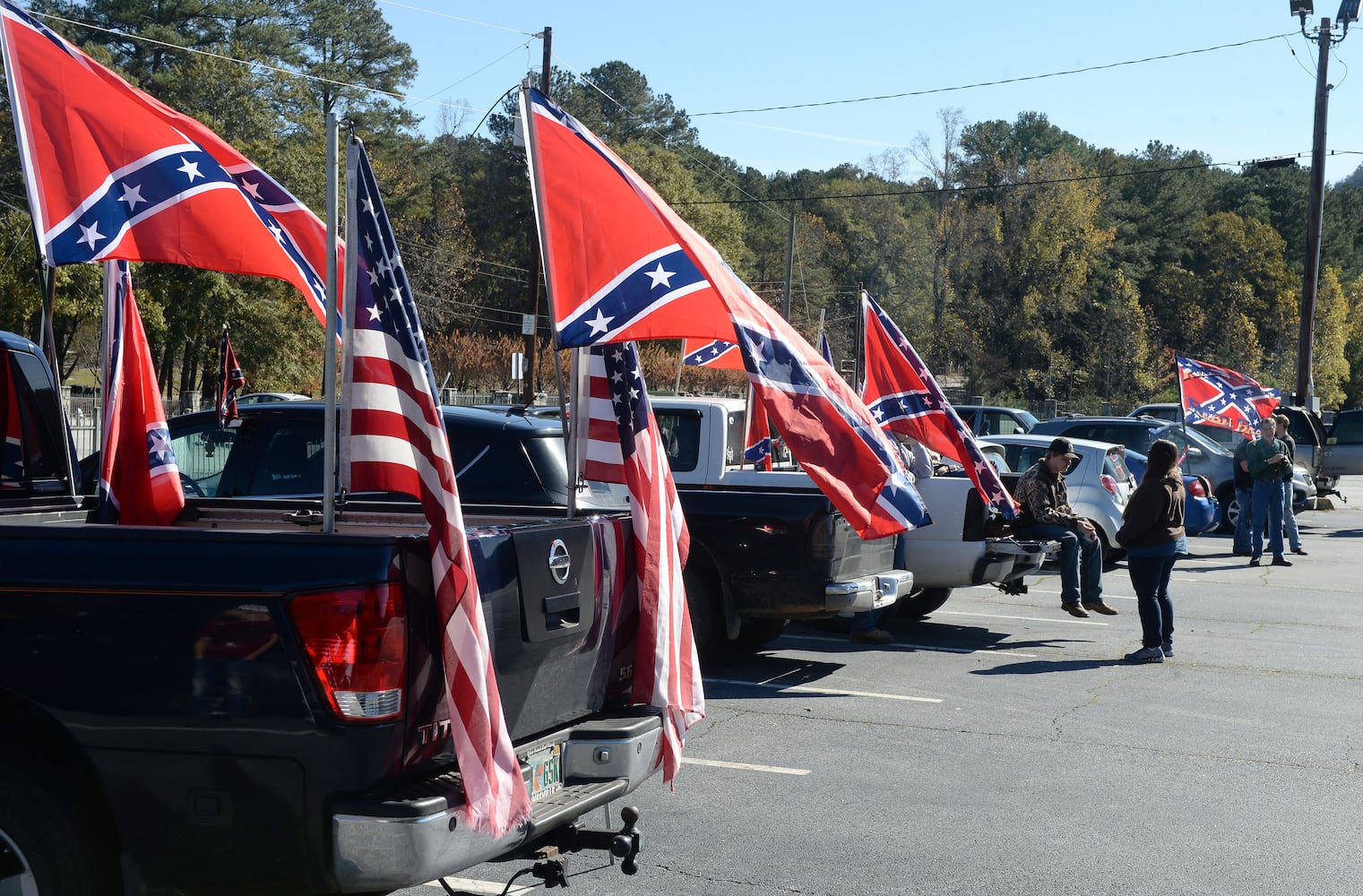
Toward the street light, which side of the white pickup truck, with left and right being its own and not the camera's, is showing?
right

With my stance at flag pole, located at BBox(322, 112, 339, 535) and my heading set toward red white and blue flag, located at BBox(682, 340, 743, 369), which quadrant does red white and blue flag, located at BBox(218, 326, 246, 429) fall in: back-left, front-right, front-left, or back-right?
front-left

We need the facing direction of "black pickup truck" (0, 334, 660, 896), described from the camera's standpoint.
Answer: facing away from the viewer and to the left of the viewer

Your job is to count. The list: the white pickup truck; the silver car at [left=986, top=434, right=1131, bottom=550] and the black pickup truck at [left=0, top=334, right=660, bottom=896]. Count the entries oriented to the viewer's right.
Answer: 0

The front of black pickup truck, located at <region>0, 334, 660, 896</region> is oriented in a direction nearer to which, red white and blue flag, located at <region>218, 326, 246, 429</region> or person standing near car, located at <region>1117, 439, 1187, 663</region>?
the red white and blue flag

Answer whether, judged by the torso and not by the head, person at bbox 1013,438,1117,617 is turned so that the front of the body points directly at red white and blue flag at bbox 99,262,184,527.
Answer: no

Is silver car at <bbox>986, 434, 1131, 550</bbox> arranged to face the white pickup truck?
no

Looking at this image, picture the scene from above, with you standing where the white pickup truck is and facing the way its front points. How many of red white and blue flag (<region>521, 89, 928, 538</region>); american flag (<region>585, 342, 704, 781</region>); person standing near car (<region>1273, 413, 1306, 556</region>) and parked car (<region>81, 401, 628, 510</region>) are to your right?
1

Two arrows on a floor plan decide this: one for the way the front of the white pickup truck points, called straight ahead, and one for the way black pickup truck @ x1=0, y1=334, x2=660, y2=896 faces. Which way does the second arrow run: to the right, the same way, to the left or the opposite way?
the same way

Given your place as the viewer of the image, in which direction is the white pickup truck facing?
facing away from the viewer and to the left of the viewer

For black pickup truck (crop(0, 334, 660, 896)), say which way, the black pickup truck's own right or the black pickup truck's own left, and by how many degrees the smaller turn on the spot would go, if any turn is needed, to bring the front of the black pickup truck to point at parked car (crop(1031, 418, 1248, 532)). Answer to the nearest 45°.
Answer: approximately 90° to the black pickup truck's own right

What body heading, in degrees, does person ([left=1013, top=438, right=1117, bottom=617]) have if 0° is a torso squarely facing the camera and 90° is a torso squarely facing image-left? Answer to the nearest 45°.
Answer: approximately 315°

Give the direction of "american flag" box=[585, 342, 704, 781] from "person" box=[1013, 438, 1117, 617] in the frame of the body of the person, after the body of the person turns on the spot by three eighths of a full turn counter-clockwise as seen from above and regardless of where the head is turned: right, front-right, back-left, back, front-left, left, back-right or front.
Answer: back

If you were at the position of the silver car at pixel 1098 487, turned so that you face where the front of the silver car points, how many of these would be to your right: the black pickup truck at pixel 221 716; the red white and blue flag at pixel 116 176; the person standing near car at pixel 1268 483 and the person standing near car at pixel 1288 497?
2

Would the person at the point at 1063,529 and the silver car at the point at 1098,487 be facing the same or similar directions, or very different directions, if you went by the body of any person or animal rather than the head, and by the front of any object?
very different directions

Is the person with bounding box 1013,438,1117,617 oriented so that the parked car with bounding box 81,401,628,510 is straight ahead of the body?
no

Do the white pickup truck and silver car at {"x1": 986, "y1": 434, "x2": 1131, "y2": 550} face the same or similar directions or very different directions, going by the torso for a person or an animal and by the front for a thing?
same or similar directions
